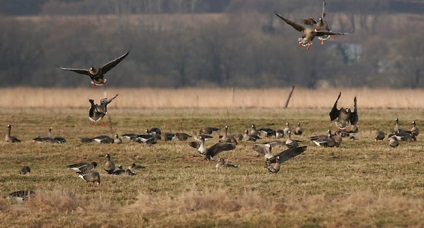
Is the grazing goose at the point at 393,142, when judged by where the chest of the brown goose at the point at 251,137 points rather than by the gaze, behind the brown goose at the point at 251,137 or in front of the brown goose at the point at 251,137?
behind

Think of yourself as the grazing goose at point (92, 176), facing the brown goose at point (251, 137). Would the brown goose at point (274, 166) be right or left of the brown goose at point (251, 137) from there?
right

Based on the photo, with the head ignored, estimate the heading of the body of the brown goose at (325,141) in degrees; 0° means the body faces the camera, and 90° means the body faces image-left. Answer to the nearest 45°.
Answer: approximately 270°

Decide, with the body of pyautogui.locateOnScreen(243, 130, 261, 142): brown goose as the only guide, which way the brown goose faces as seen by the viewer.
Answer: to the viewer's left

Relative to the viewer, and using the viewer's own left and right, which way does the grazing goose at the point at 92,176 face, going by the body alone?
facing to the right of the viewer

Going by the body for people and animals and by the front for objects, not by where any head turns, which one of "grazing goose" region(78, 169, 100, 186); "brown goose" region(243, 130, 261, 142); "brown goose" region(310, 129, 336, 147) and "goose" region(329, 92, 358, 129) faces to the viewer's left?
"brown goose" region(243, 130, 261, 142)
